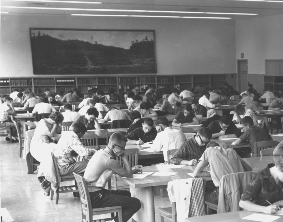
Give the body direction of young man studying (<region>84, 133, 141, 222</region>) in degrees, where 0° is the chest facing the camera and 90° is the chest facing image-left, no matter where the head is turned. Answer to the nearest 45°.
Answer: approximately 270°

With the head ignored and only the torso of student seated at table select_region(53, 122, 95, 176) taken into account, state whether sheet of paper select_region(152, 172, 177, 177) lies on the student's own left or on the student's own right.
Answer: on the student's own right

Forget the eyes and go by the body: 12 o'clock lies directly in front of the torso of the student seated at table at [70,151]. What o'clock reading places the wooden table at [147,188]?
The wooden table is roughly at 2 o'clock from the student seated at table.

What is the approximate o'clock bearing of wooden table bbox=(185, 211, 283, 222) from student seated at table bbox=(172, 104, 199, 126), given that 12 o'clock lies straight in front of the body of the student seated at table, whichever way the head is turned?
The wooden table is roughly at 12 o'clock from the student seated at table.

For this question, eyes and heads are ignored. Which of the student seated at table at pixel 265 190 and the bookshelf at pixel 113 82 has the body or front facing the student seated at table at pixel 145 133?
the bookshelf

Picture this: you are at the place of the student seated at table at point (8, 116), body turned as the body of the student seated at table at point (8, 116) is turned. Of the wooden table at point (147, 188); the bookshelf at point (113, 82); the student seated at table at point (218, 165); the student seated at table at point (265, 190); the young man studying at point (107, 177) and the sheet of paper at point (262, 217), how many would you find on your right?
5

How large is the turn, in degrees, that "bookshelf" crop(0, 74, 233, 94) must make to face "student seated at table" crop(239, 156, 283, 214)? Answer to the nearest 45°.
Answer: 0° — it already faces them

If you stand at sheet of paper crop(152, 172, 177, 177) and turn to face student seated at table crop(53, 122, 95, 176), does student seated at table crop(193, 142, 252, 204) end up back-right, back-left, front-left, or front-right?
back-right

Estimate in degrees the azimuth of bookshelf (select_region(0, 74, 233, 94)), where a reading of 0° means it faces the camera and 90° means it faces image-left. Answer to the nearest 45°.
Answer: approximately 0°

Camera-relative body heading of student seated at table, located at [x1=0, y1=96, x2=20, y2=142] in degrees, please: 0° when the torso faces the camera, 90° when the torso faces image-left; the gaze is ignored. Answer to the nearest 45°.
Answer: approximately 270°

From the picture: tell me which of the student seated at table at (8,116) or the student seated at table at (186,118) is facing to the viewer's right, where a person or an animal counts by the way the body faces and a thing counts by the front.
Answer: the student seated at table at (8,116)
